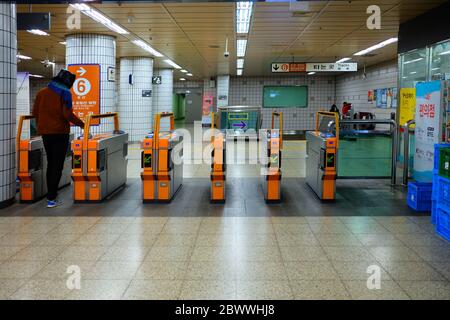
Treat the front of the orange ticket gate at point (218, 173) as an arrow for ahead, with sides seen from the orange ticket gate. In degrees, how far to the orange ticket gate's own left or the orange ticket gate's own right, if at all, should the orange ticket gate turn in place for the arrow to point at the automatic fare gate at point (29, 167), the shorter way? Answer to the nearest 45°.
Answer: approximately 90° to the orange ticket gate's own right

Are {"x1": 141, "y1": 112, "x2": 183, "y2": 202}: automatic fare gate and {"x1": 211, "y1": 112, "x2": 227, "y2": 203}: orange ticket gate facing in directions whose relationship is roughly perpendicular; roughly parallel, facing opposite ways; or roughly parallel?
roughly parallel

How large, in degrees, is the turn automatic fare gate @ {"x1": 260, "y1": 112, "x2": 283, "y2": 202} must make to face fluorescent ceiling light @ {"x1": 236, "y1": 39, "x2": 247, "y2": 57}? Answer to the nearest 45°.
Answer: approximately 180°

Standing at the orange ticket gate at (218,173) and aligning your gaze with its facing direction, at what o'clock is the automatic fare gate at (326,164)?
The automatic fare gate is roughly at 9 o'clock from the orange ticket gate.

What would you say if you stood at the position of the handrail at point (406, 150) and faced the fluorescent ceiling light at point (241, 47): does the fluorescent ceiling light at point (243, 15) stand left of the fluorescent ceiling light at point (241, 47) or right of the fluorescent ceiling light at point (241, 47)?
left

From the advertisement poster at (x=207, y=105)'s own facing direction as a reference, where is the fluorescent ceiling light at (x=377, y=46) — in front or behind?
in front

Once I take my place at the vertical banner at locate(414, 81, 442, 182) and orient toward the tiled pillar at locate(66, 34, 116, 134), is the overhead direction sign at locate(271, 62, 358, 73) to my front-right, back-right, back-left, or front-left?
front-right

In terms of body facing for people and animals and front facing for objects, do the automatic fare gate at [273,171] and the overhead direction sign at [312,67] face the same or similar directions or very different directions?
same or similar directions

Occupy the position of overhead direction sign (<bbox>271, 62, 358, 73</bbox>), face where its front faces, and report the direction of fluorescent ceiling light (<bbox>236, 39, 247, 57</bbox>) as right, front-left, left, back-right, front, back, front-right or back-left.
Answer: right

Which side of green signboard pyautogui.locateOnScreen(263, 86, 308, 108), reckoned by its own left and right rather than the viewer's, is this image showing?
front

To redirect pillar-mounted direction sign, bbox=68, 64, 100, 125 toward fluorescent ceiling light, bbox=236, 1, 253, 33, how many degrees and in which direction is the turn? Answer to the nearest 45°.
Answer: approximately 45° to its left

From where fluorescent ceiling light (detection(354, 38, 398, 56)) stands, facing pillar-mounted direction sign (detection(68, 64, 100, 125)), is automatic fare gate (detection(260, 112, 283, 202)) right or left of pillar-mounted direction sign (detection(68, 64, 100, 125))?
left

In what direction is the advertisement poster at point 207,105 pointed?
toward the camera

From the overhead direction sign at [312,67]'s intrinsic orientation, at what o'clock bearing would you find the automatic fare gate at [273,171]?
The automatic fare gate is roughly at 12 o'clock from the overhead direction sign.

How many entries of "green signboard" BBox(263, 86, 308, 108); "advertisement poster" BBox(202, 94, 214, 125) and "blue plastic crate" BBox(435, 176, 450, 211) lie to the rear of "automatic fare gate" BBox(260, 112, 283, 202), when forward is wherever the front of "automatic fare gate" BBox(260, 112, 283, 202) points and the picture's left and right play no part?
2
